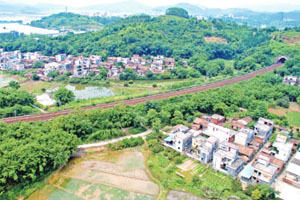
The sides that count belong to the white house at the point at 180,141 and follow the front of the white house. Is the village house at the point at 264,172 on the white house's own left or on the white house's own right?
on the white house's own left

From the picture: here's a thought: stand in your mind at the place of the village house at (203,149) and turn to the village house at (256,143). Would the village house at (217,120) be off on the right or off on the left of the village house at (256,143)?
left

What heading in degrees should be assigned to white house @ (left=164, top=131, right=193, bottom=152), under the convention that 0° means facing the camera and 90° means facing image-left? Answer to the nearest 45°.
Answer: approximately 45°

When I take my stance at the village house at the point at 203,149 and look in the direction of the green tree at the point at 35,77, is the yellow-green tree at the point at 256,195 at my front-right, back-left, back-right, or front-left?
back-left

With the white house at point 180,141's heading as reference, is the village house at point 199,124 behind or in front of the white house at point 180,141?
behind

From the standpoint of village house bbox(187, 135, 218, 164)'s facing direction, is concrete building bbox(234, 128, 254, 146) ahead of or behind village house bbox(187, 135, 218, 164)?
behind
